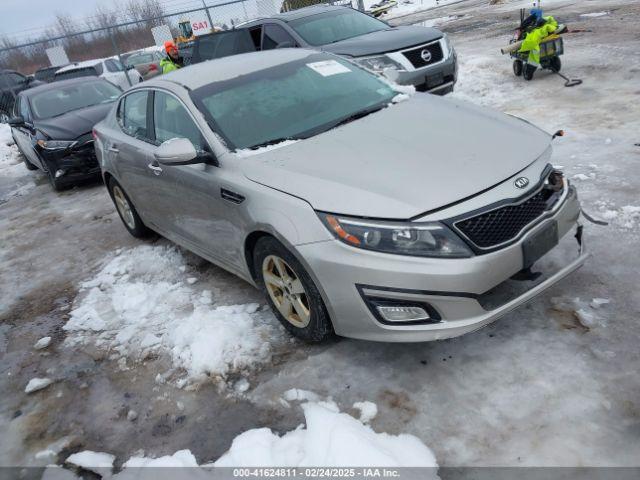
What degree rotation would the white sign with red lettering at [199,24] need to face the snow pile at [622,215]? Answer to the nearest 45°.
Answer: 0° — it already faces it

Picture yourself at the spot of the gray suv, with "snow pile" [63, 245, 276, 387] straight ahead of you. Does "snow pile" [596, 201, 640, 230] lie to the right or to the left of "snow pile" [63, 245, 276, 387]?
left

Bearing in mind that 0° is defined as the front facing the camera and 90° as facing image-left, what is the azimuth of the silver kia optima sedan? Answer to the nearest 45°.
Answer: approximately 315°

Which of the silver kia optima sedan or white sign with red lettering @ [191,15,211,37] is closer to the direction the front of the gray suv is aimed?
the silver kia optima sedan

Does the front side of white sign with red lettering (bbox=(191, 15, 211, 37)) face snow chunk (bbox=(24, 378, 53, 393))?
yes

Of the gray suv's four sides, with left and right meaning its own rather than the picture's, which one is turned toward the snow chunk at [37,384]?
right
